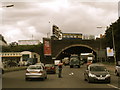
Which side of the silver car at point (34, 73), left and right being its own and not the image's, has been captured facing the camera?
back
